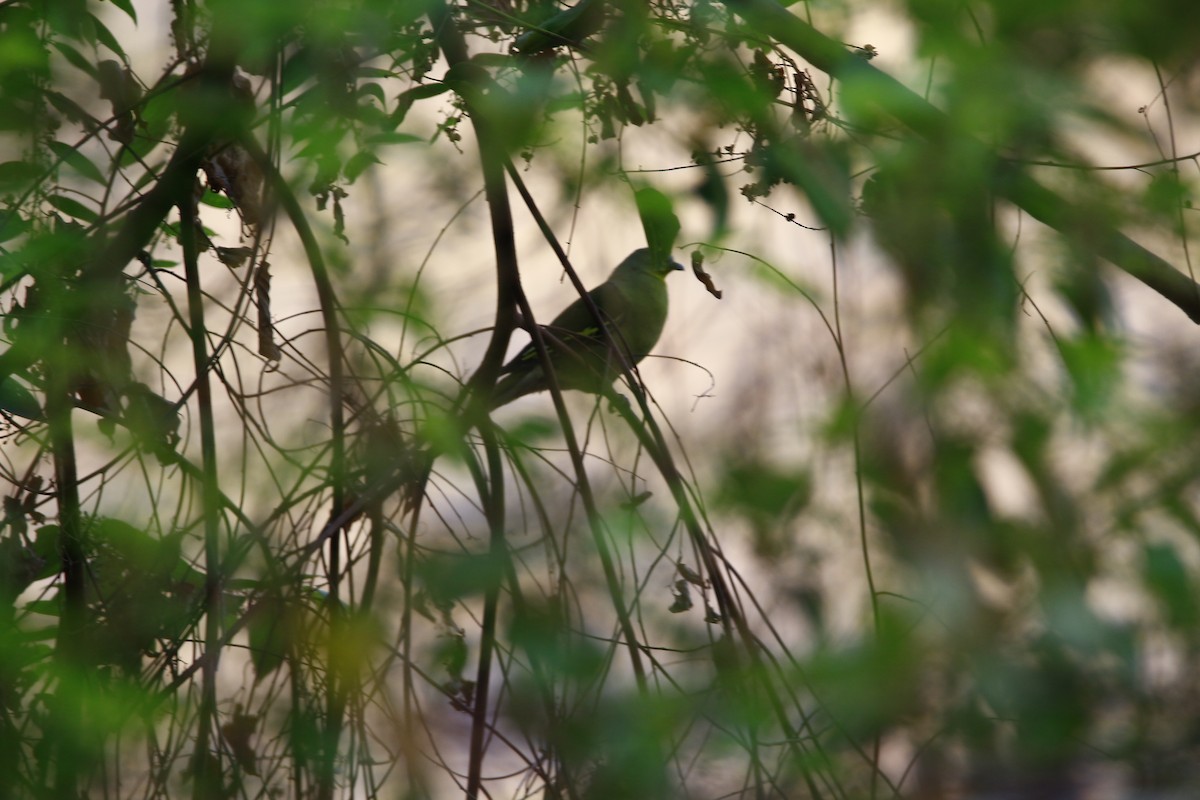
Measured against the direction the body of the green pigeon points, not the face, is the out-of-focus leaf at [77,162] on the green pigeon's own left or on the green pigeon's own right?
on the green pigeon's own right

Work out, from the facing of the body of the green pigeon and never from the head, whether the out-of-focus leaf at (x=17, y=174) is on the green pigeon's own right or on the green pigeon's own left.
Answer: on the green pigeon's own right

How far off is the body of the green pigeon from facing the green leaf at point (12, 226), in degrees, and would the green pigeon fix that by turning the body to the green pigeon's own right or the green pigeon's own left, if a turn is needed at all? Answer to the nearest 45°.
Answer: approximately 135° to the green pigeon's own right

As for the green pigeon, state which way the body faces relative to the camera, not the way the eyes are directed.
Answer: to the viewer's right

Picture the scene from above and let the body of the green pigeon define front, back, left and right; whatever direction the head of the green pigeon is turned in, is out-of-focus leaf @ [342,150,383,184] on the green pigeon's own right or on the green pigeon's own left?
on the green pigeon's own right
